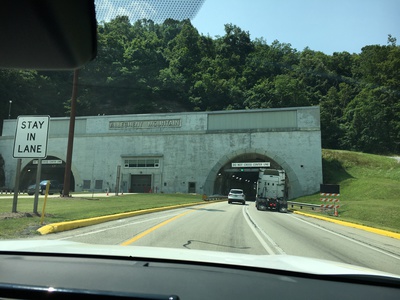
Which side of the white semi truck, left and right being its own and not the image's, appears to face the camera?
back

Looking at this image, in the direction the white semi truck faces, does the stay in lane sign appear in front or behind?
behind

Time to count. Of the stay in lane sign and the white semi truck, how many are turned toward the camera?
1

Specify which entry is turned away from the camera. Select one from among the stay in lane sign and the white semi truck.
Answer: the white semi truck

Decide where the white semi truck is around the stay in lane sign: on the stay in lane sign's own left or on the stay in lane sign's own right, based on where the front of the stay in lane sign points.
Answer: on the stay in lane sign's own left

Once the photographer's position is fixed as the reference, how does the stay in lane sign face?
facing the viewer
